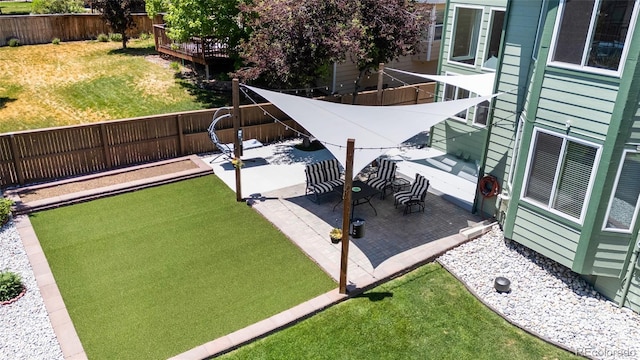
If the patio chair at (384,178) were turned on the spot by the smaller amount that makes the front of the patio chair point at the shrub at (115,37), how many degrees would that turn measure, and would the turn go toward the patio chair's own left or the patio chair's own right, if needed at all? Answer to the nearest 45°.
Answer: approximately 90° to the patio chair's own right

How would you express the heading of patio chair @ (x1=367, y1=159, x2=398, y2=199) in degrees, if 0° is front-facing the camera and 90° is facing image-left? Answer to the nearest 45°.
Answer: approximately 45°

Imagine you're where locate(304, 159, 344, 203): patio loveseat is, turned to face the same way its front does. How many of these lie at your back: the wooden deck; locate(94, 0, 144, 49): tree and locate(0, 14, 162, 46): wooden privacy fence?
3

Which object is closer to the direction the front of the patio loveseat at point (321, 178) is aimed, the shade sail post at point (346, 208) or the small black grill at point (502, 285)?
the small black grill

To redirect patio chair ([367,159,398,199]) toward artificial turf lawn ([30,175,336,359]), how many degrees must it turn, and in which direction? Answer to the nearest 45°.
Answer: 0° — it already faces it

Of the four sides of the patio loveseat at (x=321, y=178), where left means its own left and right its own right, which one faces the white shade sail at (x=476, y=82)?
left

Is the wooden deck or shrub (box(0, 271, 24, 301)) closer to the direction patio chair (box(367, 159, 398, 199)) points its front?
the shrub

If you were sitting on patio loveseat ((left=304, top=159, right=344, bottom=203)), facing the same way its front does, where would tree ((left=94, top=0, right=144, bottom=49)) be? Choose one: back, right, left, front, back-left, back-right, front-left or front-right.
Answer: back

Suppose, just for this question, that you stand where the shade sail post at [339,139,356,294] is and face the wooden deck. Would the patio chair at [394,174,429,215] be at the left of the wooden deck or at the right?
right

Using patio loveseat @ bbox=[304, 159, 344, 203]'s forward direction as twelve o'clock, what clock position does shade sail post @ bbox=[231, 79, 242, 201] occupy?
The shade sail post is roughly at 4 o'clock from the patio loveseat.

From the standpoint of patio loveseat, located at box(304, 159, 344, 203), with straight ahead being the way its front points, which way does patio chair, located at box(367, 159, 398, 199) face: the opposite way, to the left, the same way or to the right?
to the right
